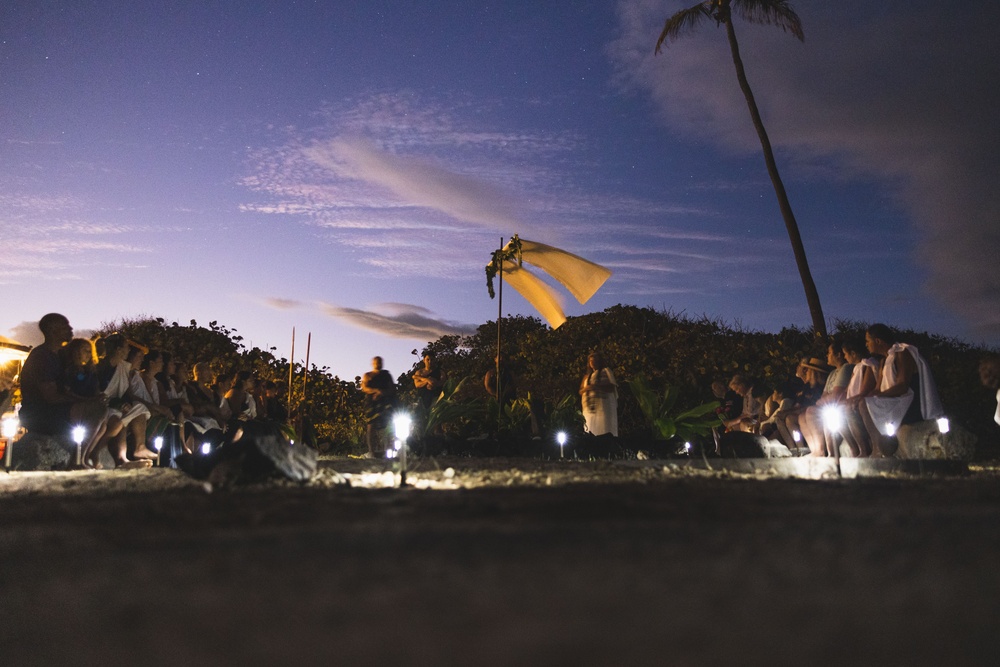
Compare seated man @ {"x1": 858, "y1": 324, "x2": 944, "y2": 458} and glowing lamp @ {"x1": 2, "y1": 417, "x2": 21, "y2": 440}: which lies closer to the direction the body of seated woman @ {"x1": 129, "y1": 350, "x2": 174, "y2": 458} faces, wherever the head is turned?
the seated man

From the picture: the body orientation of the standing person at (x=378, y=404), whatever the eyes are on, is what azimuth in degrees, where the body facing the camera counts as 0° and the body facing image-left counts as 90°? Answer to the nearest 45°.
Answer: approximately 0°

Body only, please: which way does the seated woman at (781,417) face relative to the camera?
to the viewer's left

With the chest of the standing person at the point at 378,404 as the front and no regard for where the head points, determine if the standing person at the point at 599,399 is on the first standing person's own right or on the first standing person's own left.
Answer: on the first standing person's own left

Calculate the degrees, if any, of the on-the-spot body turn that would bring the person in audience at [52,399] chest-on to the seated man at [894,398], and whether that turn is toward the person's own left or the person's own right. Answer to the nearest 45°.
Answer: approximately 45° to the person's own right

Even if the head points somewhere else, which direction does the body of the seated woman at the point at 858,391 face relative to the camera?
to the viewer's left

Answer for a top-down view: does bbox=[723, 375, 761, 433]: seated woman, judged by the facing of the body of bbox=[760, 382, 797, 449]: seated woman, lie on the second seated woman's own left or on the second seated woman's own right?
on the second seated woman's own right

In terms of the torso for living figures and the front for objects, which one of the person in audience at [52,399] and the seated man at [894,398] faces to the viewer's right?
the person in audience

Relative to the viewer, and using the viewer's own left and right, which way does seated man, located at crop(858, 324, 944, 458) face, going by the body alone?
facing to the left of the viewer

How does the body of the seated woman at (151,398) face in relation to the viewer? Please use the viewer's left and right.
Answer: facing to the right of the viewer

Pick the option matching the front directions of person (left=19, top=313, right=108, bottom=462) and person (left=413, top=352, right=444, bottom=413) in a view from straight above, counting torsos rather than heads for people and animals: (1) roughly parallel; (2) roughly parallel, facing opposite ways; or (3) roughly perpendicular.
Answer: roughly perpendicular
